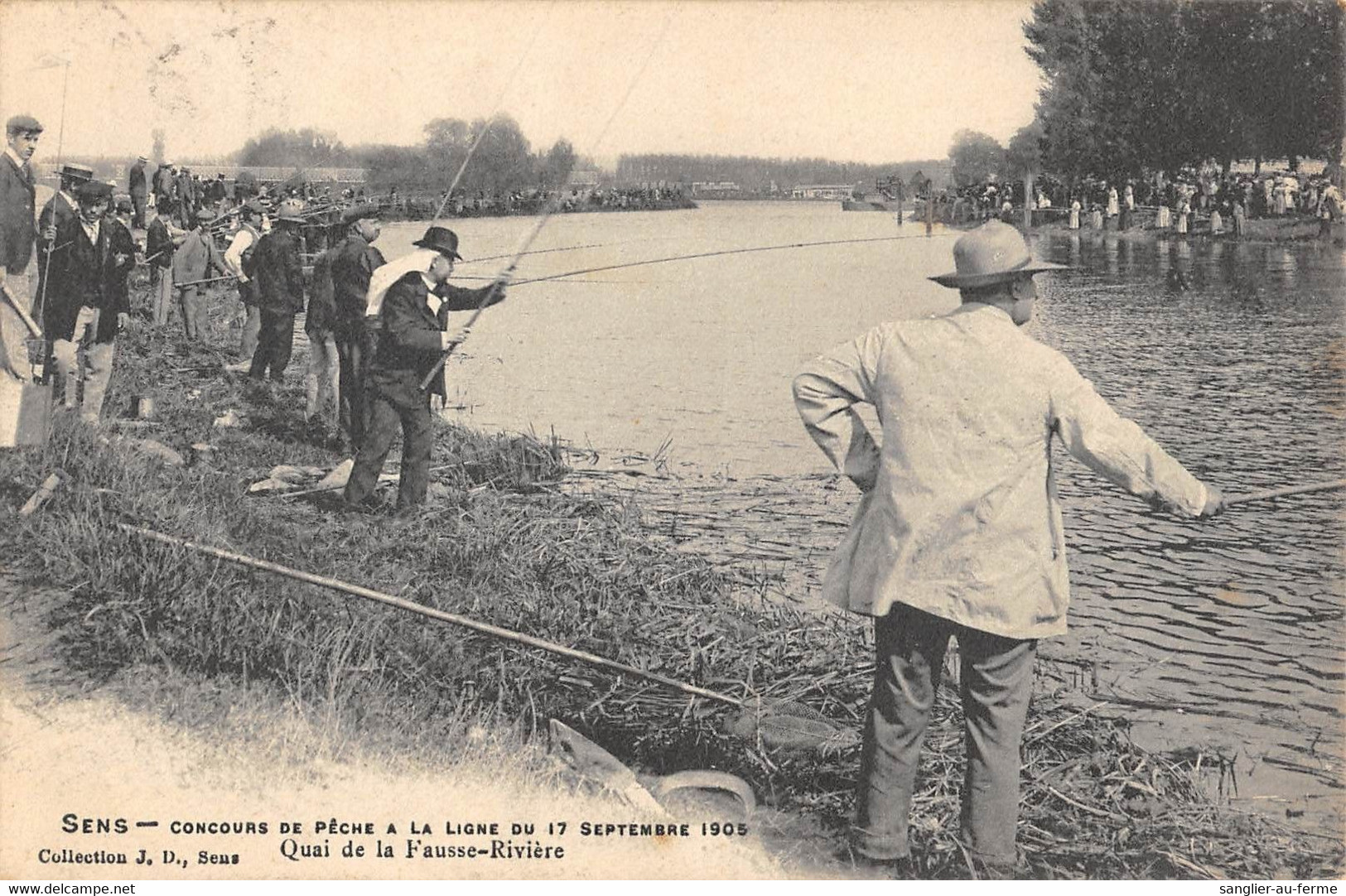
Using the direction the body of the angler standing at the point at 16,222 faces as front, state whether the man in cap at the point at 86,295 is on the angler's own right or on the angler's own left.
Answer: on the angler's own left

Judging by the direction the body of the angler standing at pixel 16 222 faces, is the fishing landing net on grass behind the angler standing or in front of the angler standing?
in front

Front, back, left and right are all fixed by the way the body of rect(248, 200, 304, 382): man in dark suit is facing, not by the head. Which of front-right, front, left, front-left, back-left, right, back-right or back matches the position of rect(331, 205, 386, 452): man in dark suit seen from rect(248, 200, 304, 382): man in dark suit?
back-right

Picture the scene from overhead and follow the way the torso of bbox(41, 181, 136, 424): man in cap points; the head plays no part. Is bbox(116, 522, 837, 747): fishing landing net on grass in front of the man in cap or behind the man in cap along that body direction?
in front

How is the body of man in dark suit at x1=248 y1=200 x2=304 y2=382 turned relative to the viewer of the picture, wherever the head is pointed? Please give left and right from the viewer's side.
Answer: facing away from the viewer and to the right of the viewer

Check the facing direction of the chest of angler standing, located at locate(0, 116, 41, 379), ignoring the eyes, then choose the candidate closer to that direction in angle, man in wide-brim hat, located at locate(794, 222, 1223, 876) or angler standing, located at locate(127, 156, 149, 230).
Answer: the man in wide-brim hat

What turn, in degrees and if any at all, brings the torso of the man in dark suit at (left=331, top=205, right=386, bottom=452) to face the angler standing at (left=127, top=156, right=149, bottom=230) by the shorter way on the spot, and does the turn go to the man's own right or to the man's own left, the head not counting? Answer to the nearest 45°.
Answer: approximately 90° to the man's own left

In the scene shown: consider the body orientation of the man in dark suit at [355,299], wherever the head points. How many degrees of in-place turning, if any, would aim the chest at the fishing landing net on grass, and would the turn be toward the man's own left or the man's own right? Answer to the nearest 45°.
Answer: approximately 90° to the man's own right

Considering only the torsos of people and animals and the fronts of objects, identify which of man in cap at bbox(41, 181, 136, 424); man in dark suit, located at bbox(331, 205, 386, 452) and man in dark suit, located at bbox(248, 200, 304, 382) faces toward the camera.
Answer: the man in cap

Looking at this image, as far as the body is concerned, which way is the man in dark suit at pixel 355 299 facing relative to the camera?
to the viewer's right
